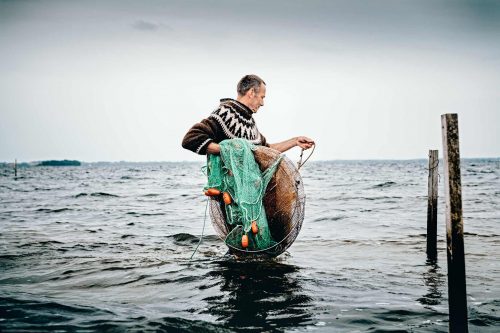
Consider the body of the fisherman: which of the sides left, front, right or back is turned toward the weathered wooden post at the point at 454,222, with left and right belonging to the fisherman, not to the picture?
front

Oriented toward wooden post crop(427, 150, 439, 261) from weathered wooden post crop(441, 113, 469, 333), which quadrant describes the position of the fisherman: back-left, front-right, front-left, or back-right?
front-left

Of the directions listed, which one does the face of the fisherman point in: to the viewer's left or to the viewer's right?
to the viewer's right

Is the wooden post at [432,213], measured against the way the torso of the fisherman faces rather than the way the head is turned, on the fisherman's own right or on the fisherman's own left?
on the fisherman's own left

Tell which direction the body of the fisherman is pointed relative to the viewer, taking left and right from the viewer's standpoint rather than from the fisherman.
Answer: facing the viewer and to the right of the viewer
